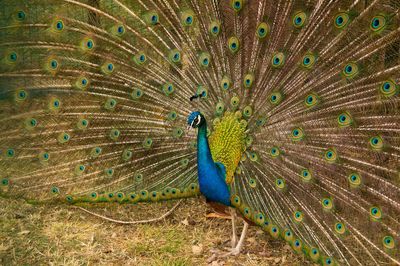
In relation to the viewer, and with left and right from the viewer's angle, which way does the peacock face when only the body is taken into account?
facing the viewer and to the left of the viewer
